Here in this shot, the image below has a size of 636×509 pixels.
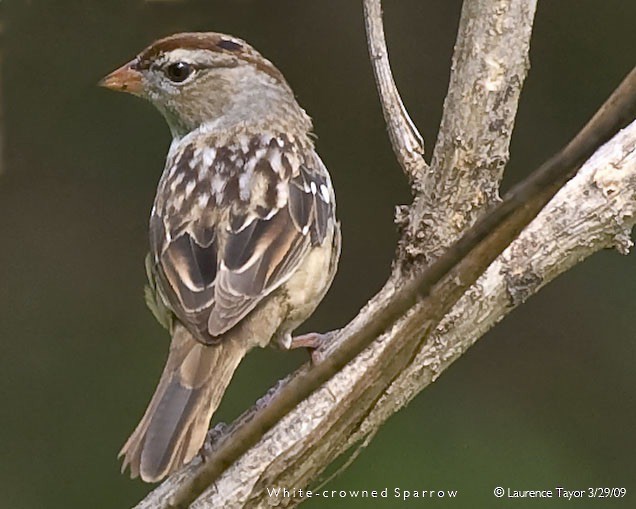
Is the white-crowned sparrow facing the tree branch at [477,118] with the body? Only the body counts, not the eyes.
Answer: no

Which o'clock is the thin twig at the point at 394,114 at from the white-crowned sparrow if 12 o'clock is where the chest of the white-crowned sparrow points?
The thin twig is roughly at 2 o'clock from the white-crowned sparrow.
